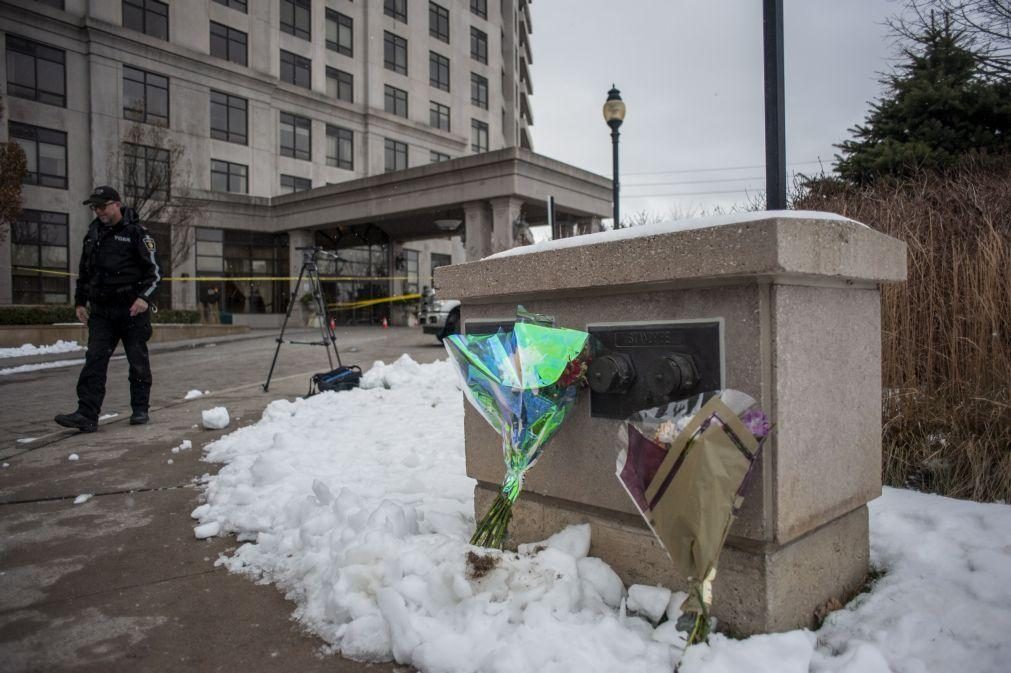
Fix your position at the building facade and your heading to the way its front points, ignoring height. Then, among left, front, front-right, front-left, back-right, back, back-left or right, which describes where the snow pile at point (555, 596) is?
front-right

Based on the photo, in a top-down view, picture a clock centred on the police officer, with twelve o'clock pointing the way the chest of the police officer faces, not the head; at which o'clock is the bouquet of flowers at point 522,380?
The bouquet of flowers is roughly at 10 o'clock from the police officer.

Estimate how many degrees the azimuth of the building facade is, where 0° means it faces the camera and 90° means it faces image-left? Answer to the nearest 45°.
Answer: approximately 315°

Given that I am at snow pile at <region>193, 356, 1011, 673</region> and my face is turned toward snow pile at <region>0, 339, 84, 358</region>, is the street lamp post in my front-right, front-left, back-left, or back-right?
front-right

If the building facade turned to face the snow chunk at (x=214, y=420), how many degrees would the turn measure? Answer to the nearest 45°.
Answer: approximately 45° to its right

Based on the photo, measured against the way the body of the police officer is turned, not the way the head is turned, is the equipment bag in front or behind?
behind

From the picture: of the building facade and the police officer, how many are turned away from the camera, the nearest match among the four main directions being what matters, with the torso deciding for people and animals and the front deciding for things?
0

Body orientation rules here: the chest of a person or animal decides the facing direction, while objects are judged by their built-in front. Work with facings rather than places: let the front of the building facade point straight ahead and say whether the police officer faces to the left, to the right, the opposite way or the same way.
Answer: to the right

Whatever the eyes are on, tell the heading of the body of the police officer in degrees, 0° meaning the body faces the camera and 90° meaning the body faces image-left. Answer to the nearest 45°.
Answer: approximately 45°

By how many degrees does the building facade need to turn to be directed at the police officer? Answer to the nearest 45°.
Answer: approximately 45° to its right
